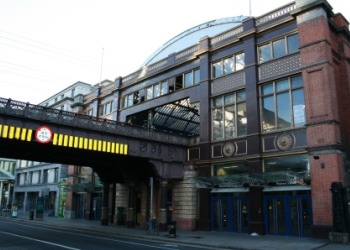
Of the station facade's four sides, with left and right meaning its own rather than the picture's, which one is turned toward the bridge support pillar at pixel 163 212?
right

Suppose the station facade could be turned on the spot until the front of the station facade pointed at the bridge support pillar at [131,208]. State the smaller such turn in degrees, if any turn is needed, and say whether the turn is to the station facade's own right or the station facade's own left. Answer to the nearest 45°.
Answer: approximately 90° to the station facade's own right

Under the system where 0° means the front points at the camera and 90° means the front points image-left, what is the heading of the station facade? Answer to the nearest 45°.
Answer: approximately 45°
